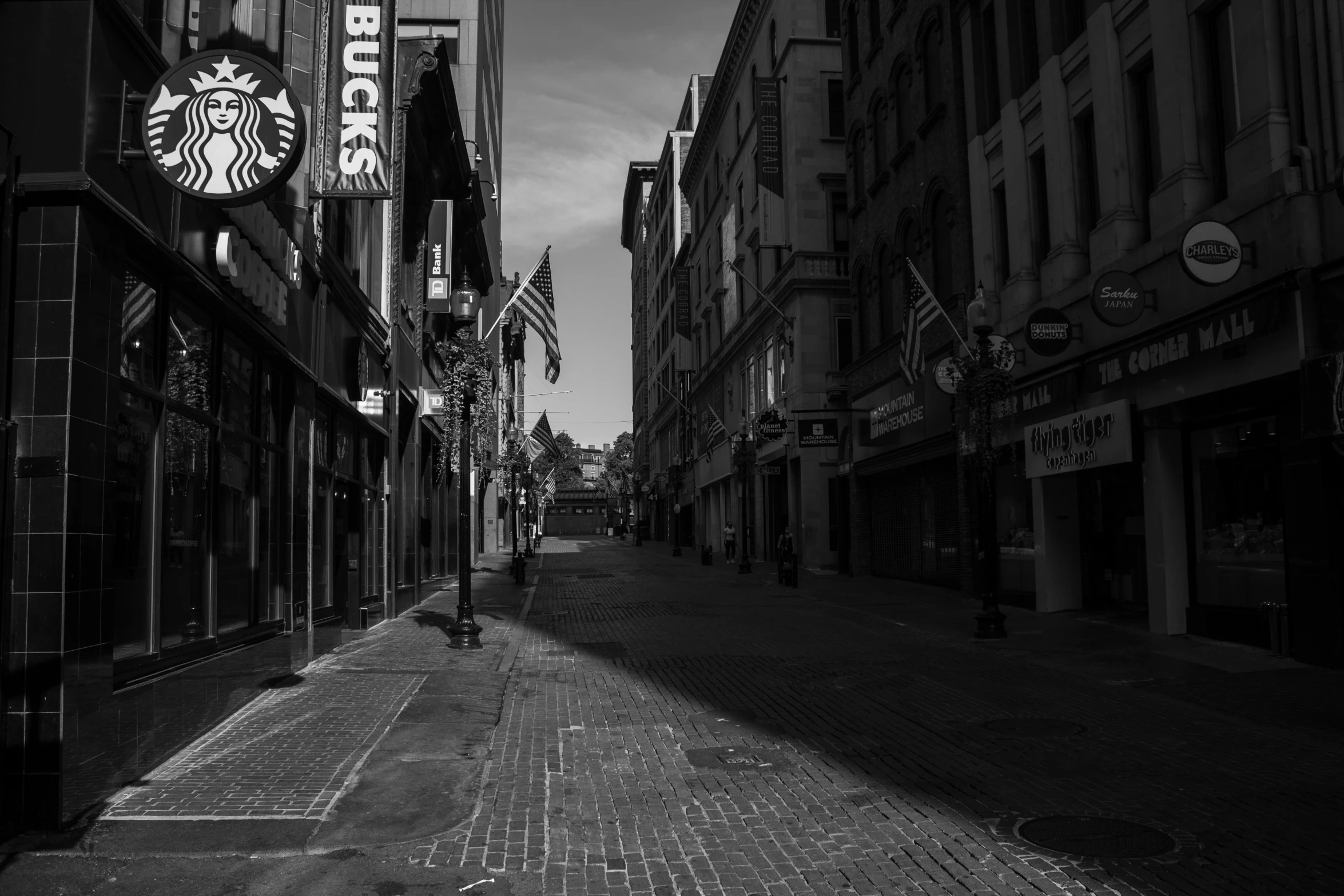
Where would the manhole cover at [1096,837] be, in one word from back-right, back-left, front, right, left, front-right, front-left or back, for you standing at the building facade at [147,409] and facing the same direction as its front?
front

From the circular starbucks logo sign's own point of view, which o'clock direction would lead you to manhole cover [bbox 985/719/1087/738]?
The manhole cover is roughly at 9 o'clock from the circular starbucks logo sign.

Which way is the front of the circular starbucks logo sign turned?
toward the camera

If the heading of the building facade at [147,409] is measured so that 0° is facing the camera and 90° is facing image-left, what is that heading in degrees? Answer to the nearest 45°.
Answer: approximately 315°

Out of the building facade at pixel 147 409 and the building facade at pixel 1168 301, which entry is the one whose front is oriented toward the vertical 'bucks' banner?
the building facade at pixel 1168 301

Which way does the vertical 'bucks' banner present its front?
toward the camera

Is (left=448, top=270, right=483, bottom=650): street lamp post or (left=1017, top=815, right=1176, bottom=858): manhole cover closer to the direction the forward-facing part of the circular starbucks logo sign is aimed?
the manhole cover

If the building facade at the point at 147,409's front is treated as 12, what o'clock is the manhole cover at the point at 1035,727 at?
The manhole cover is roughly at 11 o'clock from the building facade.

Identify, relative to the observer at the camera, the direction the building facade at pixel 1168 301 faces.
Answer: facing the viewer and to the left of the viewer

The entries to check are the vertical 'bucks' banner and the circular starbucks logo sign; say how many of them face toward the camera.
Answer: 2

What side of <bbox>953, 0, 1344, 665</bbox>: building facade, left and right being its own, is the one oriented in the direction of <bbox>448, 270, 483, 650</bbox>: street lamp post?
front

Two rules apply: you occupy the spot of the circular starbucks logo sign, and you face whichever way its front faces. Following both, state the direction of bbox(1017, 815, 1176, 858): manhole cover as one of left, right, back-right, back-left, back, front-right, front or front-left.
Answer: front-left

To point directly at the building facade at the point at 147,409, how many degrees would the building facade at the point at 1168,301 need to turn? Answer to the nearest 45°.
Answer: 0° — it already faces it

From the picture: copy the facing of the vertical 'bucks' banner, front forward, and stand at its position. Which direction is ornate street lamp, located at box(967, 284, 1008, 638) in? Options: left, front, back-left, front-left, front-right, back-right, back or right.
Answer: left
